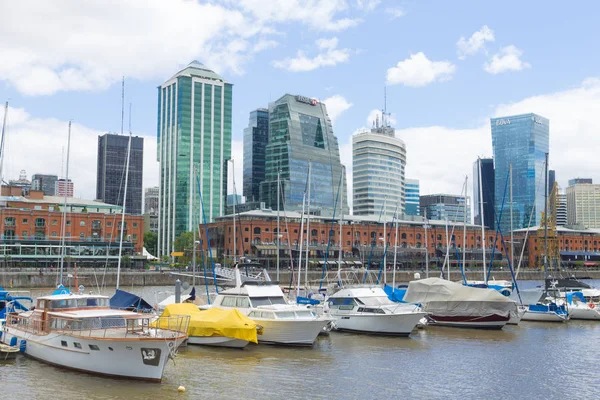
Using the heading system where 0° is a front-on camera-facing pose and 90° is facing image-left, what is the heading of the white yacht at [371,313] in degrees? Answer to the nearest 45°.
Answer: approximately 315°

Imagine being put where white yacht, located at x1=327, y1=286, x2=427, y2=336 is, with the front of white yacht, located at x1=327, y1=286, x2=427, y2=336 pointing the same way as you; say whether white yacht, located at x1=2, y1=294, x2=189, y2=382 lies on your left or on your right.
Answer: on your right

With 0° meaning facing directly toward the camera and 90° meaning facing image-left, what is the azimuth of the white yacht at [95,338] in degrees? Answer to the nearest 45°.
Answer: approximately 315°

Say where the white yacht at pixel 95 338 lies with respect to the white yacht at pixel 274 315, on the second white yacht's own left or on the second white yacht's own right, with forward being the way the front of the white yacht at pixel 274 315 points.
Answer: on the second white yacht's own right

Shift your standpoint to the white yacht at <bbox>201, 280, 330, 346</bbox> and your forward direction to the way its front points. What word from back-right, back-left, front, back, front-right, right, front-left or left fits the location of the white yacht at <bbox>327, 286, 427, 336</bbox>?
left

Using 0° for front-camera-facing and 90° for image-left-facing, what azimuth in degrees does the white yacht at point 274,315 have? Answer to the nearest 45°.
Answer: approximately 315°

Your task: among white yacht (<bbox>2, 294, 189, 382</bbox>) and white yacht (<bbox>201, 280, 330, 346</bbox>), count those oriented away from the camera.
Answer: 0
